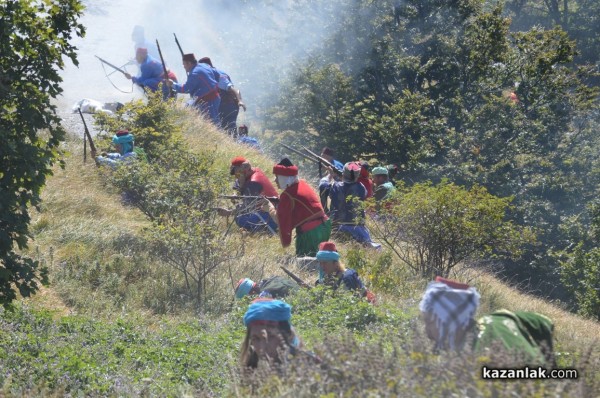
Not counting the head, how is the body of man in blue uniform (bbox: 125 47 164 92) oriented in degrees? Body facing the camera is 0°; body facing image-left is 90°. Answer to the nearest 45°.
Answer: approximately 90°

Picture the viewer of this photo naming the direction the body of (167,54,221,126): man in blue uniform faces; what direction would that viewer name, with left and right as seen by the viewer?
facing to the left of the viewer

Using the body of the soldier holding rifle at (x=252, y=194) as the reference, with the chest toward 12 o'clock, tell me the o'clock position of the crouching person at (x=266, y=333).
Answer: The crouching person is roughly at 9 o'clock from the soldier holding rifle.

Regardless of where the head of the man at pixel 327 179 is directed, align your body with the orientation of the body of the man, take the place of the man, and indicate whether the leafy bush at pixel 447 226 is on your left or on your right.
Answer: on your left

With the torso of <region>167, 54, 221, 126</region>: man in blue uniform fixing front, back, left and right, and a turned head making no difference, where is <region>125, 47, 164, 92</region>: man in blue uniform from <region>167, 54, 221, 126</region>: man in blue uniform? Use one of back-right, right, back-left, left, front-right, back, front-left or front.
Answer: front

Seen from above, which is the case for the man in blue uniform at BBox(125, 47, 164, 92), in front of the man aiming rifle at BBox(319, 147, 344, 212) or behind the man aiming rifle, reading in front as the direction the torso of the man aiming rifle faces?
in front

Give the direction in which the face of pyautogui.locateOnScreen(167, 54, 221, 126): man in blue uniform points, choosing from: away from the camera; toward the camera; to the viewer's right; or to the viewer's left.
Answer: to the viewer's left

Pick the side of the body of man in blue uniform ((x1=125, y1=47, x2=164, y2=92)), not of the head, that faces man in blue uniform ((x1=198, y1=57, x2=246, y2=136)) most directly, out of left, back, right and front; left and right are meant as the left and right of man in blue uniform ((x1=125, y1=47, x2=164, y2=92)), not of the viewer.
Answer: back

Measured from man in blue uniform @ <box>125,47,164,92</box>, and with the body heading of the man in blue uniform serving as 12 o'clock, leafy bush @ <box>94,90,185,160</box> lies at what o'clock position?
The leafy bush is roughly at 9 o'clock from the man in blue uniform.

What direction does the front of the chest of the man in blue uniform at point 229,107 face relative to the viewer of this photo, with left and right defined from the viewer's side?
facing to the left of the viewer

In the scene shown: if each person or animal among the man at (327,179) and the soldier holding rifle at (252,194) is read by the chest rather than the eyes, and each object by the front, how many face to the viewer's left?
2
